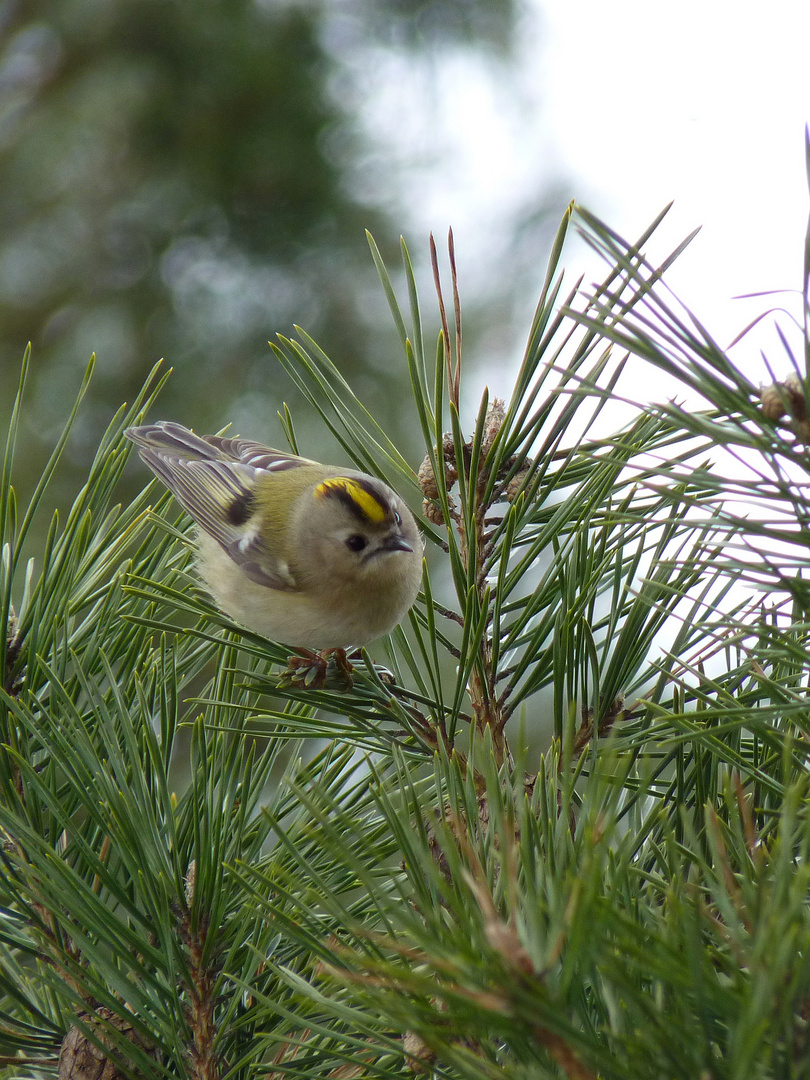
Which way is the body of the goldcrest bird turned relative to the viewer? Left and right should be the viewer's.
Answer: facing the viewer and to the right of the viewer
